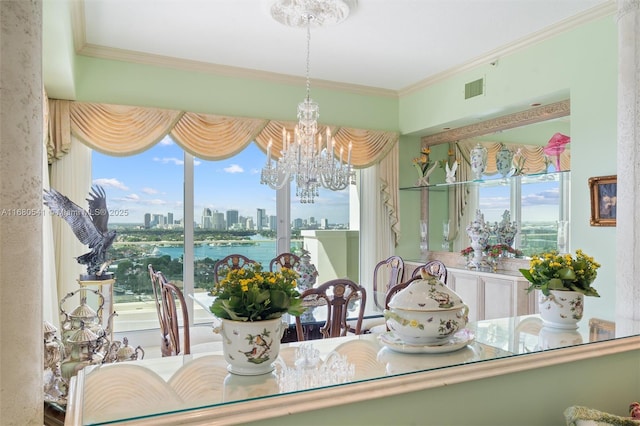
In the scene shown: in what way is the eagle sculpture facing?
to the viewer's right

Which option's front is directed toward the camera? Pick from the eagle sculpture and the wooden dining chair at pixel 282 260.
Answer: the wooden dining chair

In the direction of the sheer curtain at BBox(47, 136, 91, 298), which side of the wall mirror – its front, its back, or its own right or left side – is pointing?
front

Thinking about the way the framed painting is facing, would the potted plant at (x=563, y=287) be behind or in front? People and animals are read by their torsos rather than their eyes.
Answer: in front

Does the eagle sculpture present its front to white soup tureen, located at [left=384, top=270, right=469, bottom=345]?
no

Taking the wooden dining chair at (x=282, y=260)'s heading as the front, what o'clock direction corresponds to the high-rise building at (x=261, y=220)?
The high-rise building is roughly at 5 o'clock from the wooden dining chair.

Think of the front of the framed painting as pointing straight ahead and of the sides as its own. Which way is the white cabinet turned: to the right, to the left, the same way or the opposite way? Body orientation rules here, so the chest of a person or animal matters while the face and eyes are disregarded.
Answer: the same way

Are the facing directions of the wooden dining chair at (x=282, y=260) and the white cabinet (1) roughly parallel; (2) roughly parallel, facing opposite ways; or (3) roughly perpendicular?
roughly perpendicular

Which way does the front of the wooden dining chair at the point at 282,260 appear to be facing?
toward the camera

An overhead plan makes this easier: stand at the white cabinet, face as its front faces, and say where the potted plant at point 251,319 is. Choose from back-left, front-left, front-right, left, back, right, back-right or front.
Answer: front-left

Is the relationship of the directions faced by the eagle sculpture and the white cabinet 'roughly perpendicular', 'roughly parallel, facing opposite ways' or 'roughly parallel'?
roughly parallel, facing opposite ways

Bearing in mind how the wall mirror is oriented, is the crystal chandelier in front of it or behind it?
in front

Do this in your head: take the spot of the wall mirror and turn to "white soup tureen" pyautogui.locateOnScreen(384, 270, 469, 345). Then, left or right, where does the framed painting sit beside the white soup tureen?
left

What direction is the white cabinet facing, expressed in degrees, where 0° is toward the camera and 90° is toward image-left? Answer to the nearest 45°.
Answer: approximately 45°

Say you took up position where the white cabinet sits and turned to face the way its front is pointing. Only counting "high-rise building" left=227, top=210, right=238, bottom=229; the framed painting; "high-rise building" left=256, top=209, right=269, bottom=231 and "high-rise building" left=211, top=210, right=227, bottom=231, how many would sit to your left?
1

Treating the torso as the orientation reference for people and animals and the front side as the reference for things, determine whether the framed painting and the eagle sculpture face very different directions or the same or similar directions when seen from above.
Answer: very different directions

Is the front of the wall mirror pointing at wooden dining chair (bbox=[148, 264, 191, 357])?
yes
